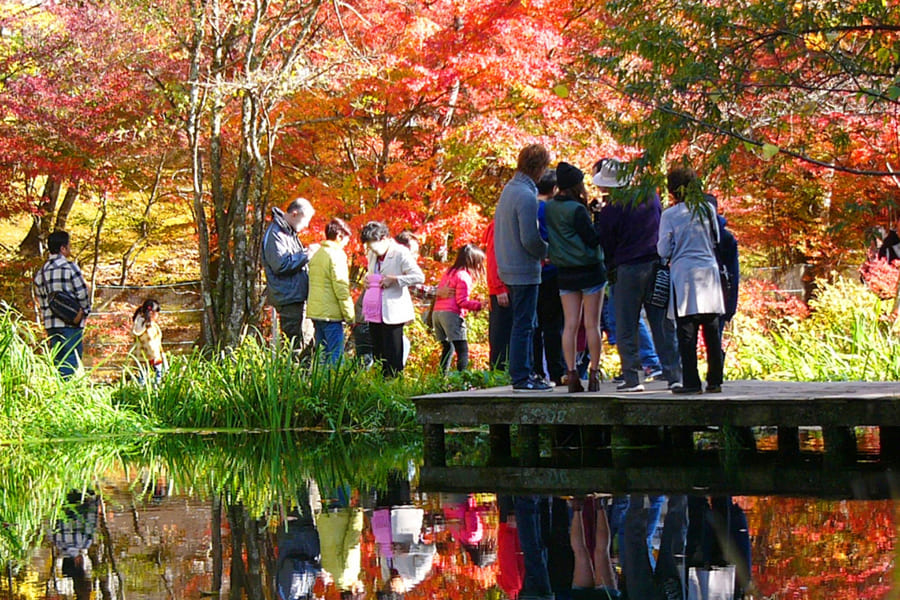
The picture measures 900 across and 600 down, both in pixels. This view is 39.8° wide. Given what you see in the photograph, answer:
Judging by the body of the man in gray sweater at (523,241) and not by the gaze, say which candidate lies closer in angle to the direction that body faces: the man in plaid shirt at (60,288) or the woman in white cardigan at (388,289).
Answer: the woman in white cardigan

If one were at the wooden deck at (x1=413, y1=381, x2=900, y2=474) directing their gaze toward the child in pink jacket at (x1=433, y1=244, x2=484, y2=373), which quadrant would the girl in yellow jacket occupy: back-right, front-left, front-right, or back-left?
front-left

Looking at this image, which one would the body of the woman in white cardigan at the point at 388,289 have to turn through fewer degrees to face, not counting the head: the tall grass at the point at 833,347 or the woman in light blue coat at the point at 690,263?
the woman in light blue coat

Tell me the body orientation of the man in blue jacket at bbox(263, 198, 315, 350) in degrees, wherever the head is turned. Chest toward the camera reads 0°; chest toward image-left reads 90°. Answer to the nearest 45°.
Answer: approximately 270°

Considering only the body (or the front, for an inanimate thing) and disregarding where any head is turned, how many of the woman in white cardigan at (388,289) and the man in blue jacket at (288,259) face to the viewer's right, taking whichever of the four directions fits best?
1

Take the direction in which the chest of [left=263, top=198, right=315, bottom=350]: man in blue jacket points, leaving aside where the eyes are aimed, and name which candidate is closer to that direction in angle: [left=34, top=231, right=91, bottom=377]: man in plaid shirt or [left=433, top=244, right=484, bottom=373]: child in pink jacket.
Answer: the child in pink jacket

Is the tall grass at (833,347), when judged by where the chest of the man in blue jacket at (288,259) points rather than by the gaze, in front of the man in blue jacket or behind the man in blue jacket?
in front

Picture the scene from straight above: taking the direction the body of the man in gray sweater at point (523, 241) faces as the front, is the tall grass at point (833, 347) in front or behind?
in front

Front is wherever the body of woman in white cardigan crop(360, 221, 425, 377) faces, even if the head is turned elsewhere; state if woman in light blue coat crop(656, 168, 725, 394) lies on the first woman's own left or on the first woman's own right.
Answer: on the first woman's own left
